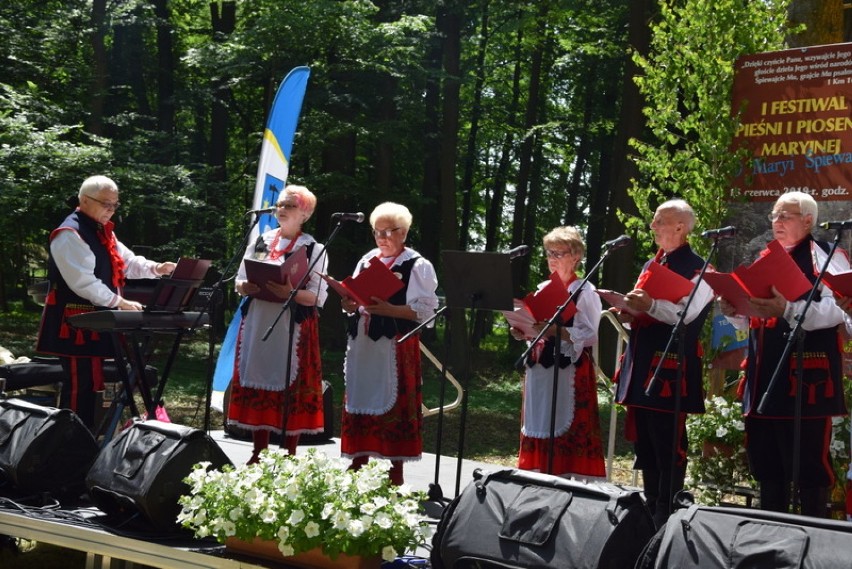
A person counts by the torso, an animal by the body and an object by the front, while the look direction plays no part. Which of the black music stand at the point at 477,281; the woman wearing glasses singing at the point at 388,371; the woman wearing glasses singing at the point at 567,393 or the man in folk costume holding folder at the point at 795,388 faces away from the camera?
the black music stand

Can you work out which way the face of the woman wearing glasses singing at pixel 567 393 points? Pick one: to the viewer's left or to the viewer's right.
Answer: to the viewer's left

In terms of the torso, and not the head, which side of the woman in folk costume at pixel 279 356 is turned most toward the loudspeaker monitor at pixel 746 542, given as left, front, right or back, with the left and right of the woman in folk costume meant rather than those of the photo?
left

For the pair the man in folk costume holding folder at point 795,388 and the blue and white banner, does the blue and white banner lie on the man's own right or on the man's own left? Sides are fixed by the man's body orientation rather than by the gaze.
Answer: on the man's own right

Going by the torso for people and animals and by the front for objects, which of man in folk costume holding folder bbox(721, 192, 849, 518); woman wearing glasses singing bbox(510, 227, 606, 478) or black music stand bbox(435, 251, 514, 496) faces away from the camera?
the black music stand

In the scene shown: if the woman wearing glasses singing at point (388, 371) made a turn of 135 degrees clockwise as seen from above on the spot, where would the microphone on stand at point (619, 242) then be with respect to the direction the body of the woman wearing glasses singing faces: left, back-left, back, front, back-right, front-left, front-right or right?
back-right

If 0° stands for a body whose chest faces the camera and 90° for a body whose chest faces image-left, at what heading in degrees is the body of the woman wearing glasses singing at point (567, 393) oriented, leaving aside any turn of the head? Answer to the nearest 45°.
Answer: approximately 45°

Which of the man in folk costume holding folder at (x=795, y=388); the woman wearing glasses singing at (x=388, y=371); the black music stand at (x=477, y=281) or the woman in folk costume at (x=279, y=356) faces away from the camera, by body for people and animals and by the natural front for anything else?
the black music stand

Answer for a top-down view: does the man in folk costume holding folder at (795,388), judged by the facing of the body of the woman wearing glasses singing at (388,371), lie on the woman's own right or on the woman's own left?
on the woman's own left

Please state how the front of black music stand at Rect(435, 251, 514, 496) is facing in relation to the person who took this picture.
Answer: facing away from the viewer

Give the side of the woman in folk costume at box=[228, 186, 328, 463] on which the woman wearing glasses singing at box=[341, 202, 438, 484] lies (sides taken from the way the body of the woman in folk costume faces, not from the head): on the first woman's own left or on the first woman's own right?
on the first woman's own left

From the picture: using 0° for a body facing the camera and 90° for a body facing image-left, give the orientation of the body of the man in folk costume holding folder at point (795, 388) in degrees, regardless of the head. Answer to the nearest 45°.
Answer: approximately 45°
